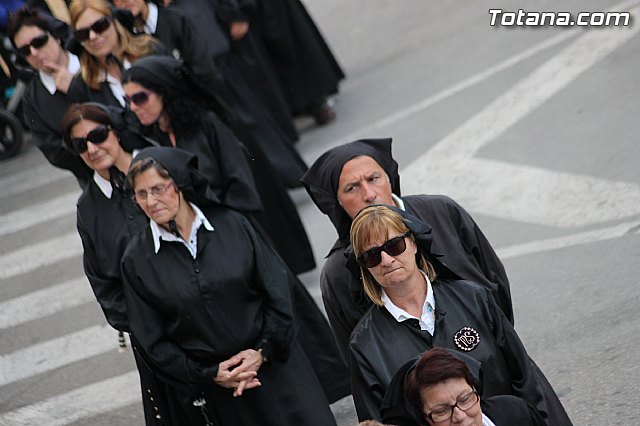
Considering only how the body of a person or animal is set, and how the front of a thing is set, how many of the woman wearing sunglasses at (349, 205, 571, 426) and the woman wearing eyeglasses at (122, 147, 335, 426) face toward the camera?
2

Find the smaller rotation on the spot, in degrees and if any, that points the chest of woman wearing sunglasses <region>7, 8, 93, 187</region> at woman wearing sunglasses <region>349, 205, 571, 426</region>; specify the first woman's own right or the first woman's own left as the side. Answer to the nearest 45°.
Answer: approximately 45° to the first woman's own left

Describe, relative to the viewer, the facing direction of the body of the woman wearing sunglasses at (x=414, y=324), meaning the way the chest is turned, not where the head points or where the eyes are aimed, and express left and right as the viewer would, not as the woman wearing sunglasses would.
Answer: facing the viewer

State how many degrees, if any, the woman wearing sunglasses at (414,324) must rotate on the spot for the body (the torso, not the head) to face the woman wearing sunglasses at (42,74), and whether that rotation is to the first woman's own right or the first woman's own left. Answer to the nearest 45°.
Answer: approximately 135° to the first woman's own right

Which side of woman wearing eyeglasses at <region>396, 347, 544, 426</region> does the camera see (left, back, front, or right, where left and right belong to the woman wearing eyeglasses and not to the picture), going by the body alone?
front

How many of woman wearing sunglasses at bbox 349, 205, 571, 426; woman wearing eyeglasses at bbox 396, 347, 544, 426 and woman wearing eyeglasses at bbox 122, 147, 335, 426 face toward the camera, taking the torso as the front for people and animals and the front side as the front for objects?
3

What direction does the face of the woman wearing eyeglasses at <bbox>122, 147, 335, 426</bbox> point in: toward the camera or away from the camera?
toward the camera

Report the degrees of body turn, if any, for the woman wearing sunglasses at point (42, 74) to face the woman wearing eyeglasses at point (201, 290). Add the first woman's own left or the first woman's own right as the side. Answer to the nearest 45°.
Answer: approximately 45° to the first woman's own left

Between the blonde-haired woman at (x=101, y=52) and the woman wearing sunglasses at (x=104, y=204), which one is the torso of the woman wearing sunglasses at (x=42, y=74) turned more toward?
the woman wearing sunglasses

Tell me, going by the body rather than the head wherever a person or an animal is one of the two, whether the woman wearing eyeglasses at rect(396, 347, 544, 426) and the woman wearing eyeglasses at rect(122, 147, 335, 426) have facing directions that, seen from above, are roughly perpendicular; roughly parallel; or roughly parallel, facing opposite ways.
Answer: roughly parallel

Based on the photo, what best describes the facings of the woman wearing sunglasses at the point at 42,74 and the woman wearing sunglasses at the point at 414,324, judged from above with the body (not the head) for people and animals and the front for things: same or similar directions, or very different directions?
same or similar directions
